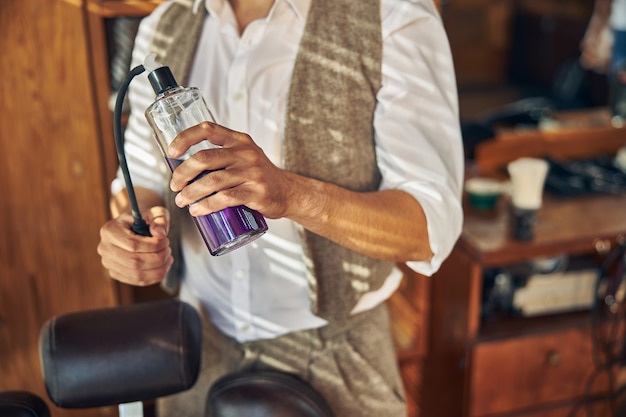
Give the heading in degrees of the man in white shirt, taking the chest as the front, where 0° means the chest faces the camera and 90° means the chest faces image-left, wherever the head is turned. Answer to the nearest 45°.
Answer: approximately 45°

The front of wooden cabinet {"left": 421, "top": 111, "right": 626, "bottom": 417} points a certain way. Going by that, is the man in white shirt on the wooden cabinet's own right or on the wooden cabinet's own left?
on the wooden cabinet's own right

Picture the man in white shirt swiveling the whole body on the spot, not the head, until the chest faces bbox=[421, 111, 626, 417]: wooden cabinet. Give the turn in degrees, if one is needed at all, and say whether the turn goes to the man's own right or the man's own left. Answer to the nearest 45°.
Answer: approximately 180°

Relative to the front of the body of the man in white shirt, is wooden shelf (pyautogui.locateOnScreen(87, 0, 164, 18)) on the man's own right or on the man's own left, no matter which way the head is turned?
on the man's own right

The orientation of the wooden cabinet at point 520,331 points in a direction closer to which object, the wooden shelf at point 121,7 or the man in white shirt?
the man in white shirt

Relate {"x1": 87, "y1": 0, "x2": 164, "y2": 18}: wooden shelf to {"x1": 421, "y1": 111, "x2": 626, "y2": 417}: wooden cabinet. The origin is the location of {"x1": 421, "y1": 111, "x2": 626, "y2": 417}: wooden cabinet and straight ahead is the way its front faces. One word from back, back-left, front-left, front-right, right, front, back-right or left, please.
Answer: back-right
